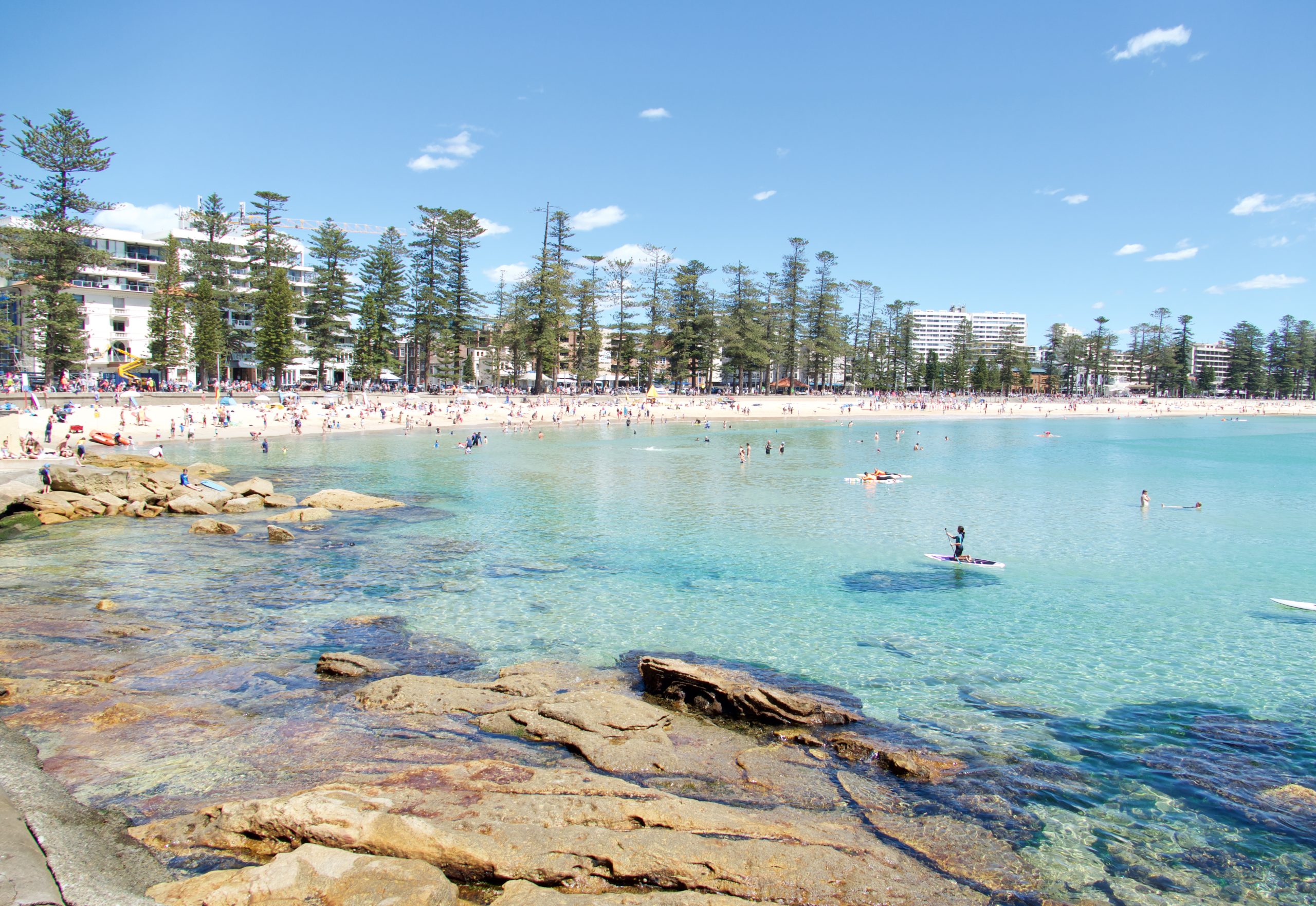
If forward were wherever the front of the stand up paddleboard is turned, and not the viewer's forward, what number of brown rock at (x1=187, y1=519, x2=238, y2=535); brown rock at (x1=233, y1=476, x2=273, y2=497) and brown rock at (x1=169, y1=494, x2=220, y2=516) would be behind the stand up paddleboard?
0

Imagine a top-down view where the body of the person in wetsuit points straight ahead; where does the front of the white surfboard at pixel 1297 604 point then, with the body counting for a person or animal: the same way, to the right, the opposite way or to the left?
the same way

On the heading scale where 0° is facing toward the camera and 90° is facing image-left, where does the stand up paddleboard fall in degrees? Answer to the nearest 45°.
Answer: approximately 90°

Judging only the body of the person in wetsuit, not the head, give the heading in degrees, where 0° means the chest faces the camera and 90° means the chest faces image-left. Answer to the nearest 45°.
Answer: approximately 90°

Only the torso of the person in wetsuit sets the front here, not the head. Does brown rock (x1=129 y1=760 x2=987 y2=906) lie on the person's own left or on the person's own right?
on the person's own left

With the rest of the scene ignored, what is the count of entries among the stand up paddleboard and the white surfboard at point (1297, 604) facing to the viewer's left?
2

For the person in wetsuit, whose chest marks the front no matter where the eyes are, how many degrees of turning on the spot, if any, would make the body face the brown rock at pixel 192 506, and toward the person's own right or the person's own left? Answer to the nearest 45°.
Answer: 0° — they already face it

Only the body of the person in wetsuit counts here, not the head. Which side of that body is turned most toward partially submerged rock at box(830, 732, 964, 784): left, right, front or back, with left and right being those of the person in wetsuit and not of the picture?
left

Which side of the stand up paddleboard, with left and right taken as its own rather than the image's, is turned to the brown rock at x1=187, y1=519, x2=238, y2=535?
front

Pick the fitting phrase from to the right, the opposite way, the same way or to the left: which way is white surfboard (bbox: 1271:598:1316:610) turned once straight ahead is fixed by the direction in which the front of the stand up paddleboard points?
the same way

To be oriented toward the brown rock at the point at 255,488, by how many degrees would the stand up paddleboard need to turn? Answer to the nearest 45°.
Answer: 0° — it already faces it

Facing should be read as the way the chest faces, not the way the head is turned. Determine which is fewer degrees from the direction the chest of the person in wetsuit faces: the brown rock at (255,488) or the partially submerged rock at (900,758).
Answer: the brown rock

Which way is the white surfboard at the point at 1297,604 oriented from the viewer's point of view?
to the viewer's left
